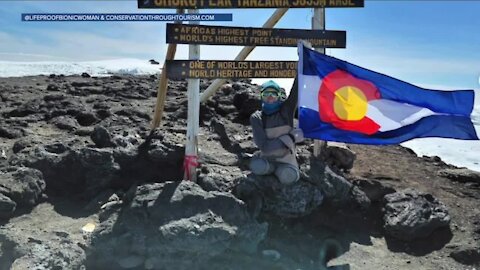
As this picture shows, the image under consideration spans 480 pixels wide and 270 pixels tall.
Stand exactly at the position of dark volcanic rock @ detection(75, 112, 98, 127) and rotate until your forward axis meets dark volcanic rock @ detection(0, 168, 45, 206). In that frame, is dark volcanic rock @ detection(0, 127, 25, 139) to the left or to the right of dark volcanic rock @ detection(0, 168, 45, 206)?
right

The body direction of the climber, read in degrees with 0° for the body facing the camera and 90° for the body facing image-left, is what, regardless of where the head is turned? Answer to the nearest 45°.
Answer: approximately 0°

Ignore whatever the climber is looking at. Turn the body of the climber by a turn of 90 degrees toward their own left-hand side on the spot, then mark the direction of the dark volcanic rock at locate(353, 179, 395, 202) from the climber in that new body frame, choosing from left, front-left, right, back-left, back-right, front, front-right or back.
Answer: front-left

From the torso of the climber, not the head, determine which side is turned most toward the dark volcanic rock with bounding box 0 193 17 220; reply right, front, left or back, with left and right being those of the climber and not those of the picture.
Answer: right

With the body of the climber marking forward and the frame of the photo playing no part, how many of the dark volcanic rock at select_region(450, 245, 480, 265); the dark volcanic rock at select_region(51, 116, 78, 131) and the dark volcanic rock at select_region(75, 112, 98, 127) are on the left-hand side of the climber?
1

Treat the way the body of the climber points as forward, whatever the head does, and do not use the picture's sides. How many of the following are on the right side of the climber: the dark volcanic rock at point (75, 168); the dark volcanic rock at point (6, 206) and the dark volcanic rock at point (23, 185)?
3

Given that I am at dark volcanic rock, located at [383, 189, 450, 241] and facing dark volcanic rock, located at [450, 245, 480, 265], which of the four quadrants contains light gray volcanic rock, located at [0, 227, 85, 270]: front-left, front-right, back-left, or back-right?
back-right

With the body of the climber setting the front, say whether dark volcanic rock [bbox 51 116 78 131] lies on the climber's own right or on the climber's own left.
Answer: on the climber's own right

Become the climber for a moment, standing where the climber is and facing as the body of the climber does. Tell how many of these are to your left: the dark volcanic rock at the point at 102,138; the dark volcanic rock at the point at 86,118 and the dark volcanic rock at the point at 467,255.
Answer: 1

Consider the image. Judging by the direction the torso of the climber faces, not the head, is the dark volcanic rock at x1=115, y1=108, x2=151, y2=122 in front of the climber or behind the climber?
behind

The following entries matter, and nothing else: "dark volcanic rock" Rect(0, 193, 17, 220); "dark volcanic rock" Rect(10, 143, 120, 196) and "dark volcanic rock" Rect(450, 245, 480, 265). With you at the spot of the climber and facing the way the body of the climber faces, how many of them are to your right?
2

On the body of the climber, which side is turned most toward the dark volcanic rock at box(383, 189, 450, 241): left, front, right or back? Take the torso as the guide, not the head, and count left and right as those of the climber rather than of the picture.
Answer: left

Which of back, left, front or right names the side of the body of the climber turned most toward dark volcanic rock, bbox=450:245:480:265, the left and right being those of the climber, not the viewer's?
left

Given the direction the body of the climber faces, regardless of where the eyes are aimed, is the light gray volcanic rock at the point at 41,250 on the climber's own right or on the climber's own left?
on the climber's own right
